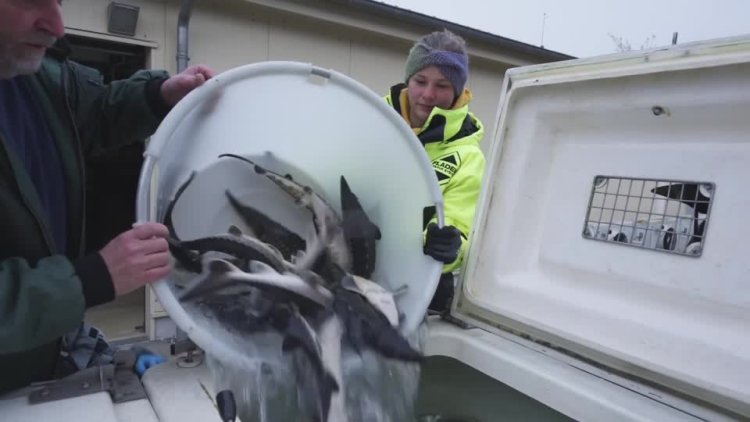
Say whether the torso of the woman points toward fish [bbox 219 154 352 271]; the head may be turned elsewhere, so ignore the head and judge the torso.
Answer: yes

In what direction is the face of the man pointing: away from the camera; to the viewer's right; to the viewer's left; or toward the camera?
to the viewer's right
